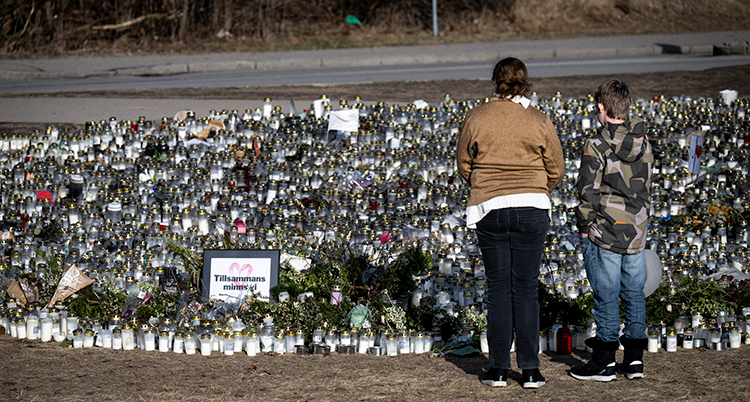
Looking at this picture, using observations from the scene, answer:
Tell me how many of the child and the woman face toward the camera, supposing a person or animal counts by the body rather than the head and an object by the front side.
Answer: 0

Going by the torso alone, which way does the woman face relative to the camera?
away from the camera

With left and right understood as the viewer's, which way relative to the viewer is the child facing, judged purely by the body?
facing away from the viewer and to the left of the viewer
